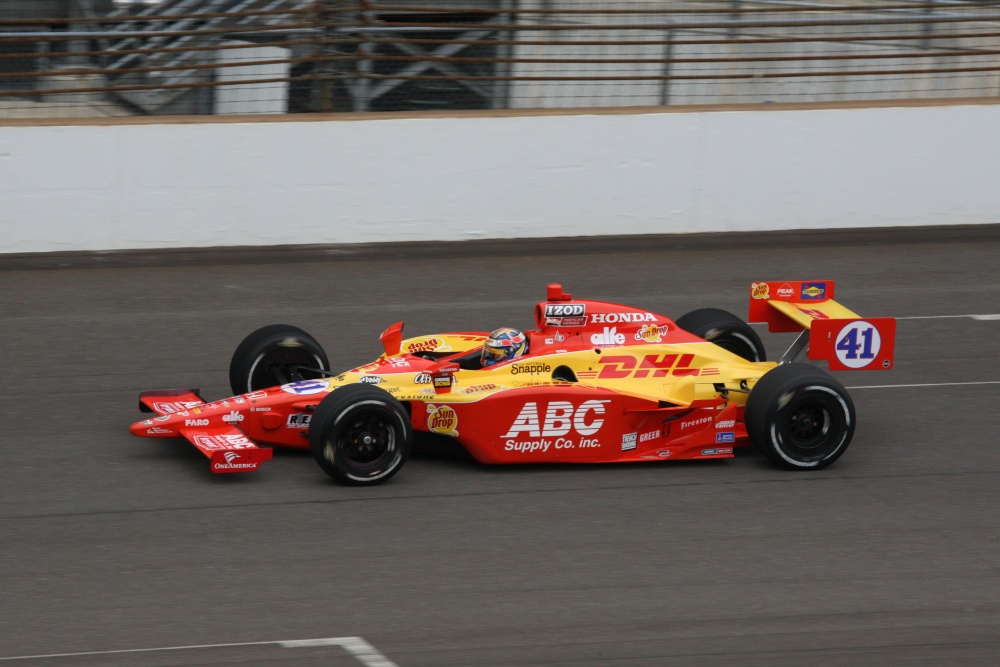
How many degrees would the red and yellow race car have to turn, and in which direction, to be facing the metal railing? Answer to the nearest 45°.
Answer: approximately 90° to its right

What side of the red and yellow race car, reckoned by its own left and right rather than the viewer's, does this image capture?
left
